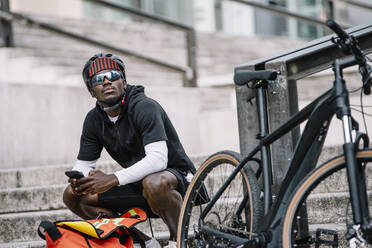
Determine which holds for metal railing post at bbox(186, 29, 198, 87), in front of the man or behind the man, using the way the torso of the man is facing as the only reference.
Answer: behind

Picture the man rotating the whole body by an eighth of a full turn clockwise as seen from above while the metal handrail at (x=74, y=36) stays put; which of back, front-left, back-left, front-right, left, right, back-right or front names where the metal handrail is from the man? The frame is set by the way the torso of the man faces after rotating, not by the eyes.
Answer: right

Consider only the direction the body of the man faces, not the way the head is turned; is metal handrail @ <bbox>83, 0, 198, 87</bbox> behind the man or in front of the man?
behind

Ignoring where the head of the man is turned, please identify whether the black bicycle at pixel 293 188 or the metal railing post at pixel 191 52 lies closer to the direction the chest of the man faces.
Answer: the black bicycle

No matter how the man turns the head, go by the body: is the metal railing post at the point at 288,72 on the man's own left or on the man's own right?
on the man's own left

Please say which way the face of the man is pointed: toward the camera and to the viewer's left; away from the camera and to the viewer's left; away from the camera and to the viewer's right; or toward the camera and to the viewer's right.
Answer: toward the camera and to the viewer's right

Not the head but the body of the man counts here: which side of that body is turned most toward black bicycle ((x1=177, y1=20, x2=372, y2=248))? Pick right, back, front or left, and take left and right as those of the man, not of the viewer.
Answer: left

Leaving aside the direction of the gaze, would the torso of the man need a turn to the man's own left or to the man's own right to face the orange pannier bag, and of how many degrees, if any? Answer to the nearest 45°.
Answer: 0° — they already face it

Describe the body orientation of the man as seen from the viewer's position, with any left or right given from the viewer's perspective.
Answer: facing the viewer and to the left of the viewer
